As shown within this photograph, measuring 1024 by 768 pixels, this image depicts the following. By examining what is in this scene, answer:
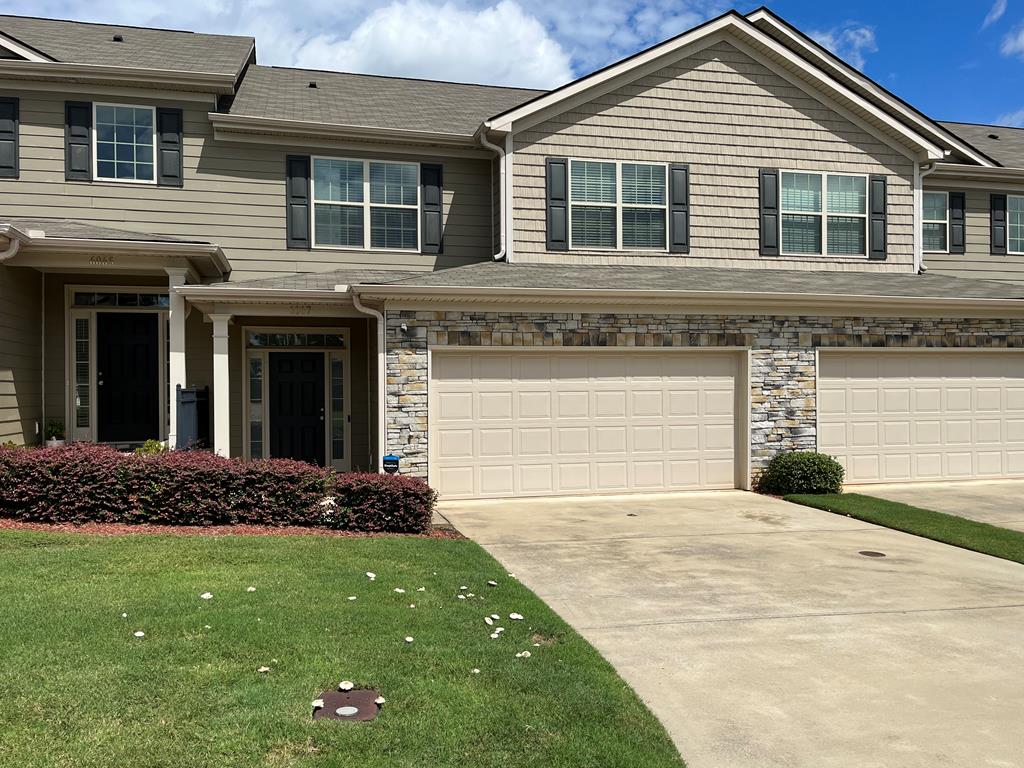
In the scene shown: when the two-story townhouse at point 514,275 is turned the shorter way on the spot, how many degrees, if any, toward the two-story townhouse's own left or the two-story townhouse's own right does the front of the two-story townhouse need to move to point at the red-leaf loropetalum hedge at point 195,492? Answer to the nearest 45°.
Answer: approximately 45° to the two-story townhouse's own right

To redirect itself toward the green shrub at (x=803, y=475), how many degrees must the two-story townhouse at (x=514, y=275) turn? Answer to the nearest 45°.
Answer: approximately 90° to its left

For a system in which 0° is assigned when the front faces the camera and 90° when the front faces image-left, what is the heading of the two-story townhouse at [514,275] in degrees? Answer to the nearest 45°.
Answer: approximately 0°
